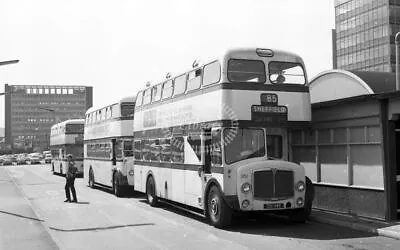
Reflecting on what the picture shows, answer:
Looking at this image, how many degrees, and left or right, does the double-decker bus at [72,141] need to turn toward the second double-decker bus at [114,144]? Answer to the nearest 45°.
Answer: approximately 45° to its right

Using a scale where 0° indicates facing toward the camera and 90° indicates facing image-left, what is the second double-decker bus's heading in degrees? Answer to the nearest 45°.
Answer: approximately 315°

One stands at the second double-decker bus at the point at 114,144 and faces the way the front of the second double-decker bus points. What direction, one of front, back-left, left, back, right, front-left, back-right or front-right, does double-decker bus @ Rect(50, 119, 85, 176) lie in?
back-left

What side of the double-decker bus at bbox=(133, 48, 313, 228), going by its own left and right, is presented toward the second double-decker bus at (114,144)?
back

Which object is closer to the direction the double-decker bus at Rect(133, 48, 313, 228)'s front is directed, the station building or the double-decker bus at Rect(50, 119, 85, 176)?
the station building

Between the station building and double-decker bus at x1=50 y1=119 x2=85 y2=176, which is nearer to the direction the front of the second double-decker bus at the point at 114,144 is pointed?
the station building

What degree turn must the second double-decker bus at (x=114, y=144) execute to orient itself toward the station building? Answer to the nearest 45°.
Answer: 0° — it already faces it

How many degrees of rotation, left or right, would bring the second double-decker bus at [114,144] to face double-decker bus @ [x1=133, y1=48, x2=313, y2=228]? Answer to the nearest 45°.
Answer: approximately 45° to its right

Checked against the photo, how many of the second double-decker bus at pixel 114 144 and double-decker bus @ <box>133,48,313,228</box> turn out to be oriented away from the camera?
0

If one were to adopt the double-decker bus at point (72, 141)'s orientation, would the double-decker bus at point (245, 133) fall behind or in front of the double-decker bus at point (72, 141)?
in front

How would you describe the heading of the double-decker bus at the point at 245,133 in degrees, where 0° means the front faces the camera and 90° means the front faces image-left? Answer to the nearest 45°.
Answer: approximately 315°
